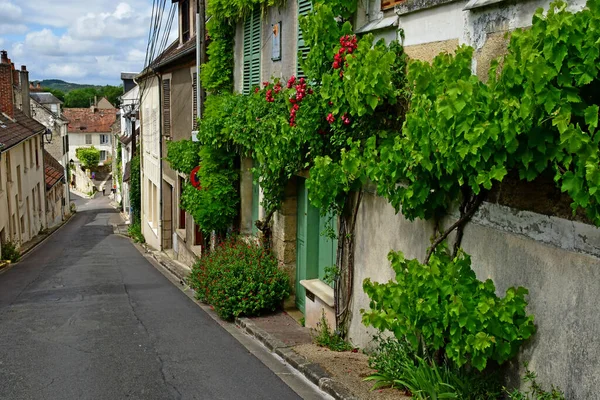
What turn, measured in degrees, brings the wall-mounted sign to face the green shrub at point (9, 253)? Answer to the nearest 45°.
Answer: approximately 90° to its right

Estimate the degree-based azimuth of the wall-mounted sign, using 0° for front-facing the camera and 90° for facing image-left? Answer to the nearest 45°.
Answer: approximately 45°

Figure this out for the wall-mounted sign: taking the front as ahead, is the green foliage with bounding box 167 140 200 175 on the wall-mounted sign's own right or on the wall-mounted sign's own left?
on the wall-mounted sign's own right

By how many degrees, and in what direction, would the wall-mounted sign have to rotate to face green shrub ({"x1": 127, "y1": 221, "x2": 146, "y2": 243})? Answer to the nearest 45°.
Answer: approximately 135° to its right

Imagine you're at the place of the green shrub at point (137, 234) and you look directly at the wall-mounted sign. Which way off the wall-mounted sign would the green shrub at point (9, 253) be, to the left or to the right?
right
